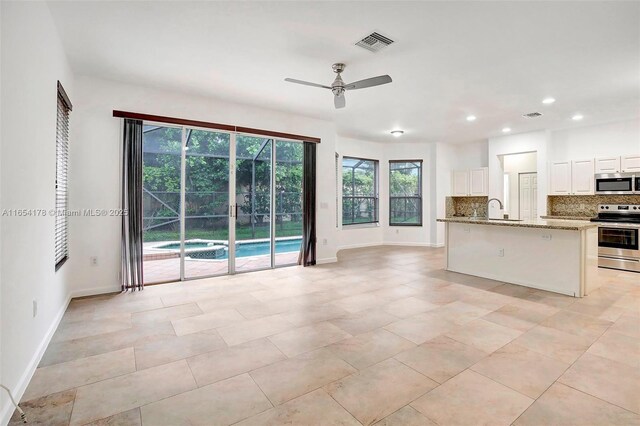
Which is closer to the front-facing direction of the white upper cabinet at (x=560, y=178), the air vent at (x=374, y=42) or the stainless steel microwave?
the air vent

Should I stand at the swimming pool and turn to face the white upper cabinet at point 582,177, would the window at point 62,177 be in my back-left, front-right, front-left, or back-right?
back-right

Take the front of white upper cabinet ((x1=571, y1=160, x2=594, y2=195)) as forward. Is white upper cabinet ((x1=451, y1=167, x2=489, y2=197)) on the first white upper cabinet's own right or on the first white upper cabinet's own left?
on the first white upper cabinet's own right

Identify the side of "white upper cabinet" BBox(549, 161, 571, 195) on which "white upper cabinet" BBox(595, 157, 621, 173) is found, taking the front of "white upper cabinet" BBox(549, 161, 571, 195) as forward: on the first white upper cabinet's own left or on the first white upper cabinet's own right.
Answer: on the first white upper cabinet's own left

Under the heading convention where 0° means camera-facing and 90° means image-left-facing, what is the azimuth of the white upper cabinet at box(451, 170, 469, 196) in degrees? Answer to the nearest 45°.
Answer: approximately 0°

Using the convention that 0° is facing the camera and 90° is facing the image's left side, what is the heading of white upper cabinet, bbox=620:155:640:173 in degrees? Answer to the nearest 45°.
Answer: approximately 0°

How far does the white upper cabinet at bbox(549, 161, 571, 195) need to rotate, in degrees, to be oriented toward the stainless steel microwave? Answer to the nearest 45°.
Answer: approximately 90° to its left

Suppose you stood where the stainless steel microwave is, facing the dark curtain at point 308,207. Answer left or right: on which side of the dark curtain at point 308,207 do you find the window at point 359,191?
right
